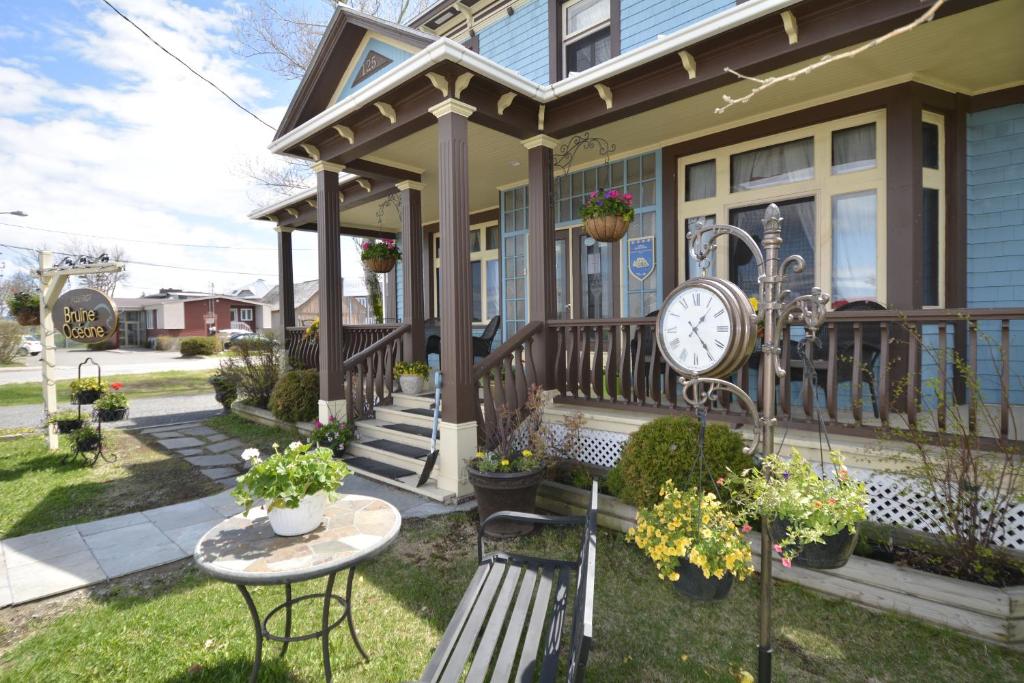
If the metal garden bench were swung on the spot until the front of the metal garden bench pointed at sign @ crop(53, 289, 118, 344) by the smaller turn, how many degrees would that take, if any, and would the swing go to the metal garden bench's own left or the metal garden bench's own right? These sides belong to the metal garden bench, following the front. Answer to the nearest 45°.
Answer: approximately 45° to the metal garden bench's own right

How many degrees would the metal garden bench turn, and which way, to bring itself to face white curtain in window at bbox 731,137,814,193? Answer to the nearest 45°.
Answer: approximately 135° to its right

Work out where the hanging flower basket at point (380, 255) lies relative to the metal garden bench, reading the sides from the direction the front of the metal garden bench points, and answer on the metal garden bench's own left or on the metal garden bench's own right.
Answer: on the metal garden bench's own right

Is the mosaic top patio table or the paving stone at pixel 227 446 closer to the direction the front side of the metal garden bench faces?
the mosaic top patio table

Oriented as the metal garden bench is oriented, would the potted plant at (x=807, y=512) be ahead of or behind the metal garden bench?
behind

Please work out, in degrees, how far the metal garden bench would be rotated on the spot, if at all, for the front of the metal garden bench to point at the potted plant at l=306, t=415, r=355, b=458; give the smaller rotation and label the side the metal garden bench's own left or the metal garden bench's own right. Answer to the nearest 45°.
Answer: approximately 45° to the metal garden bench's own right

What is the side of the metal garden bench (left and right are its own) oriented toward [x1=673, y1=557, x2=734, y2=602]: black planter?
back

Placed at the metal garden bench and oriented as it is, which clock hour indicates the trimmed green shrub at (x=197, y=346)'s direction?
The trimmed green shrub is roughly at 2 o'clock from the metal garden bench.

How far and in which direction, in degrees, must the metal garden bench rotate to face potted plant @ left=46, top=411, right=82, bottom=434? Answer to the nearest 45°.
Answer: approximately 45° to its right

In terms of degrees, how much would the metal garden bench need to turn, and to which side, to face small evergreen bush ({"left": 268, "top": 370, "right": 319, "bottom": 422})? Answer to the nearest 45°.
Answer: approximately 45° to its right

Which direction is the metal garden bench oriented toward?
to the viewer's left
